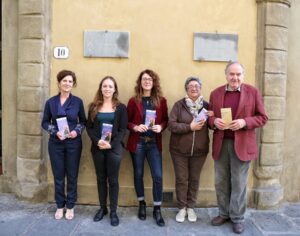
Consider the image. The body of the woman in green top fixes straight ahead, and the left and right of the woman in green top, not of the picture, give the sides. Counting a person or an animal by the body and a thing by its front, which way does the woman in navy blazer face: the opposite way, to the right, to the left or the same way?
the same way

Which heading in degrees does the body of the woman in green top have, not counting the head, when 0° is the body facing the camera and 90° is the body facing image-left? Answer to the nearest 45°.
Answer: approximately 0°

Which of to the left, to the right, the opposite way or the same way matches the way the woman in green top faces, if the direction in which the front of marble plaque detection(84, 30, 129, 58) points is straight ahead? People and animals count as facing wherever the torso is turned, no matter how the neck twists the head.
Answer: the same way

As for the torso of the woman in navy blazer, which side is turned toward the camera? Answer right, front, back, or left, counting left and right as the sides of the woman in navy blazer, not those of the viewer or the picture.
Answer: front

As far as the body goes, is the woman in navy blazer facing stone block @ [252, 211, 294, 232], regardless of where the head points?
no

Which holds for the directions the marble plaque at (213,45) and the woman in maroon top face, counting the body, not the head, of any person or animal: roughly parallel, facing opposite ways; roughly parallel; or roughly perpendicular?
roughly parallel

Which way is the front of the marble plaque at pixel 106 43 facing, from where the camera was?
facing the viewer

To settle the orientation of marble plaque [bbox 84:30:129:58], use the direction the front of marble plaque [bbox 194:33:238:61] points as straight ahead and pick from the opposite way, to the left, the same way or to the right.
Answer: the same way

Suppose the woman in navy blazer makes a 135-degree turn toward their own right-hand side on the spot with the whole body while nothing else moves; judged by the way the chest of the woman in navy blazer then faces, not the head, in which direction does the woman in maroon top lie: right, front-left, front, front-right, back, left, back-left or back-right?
back-right

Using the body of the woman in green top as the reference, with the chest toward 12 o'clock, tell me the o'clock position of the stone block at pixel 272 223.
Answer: The stone block is roughly at 9 o'clock from the woman in green top.

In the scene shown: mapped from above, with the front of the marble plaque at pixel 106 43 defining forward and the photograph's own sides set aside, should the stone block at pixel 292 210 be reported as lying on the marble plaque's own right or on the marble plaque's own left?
on the marble plaque's own left

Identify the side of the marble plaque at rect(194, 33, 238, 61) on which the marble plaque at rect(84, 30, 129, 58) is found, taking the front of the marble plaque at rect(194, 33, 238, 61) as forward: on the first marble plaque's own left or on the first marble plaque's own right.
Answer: on the first marble plaque's own right

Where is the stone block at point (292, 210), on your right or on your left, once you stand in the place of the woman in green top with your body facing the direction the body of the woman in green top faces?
on your left

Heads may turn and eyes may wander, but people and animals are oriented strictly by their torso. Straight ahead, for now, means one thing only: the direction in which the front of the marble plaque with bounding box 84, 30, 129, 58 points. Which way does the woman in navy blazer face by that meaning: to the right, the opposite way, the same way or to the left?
the same way
